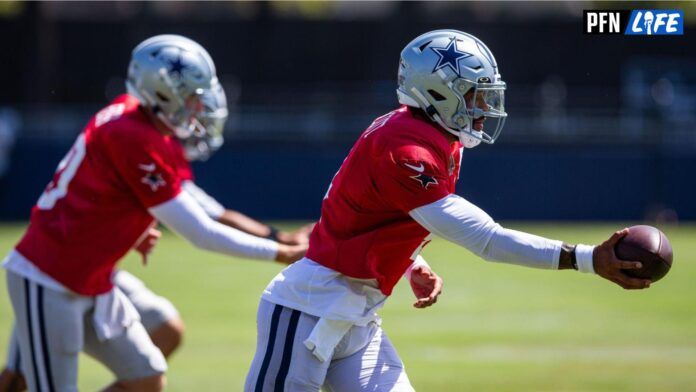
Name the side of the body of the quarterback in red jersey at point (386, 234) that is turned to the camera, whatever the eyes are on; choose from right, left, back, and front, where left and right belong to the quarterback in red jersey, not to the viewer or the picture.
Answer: right

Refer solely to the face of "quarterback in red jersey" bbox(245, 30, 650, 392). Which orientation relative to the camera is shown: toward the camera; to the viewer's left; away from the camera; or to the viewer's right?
to the viewer's right

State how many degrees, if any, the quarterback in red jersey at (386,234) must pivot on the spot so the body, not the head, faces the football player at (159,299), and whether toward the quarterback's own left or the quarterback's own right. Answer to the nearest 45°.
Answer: approximately 135° to the quarterback's own left

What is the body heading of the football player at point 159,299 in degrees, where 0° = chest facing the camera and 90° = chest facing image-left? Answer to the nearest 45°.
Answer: approximately 270°

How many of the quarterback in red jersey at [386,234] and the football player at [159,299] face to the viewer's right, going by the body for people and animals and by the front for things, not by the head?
2

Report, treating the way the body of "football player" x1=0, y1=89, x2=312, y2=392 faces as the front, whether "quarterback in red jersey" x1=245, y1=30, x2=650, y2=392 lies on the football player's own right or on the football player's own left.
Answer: on the football player's own right

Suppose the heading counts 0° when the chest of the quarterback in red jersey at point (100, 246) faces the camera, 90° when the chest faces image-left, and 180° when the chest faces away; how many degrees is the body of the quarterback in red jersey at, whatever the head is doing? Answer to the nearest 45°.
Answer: approximately 270°

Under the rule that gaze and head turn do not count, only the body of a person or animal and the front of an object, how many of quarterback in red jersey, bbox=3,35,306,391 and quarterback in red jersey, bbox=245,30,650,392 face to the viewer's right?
2

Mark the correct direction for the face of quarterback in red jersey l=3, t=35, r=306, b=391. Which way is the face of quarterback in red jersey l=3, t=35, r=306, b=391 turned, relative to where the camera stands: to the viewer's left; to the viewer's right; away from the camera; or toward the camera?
to the viewer's right
